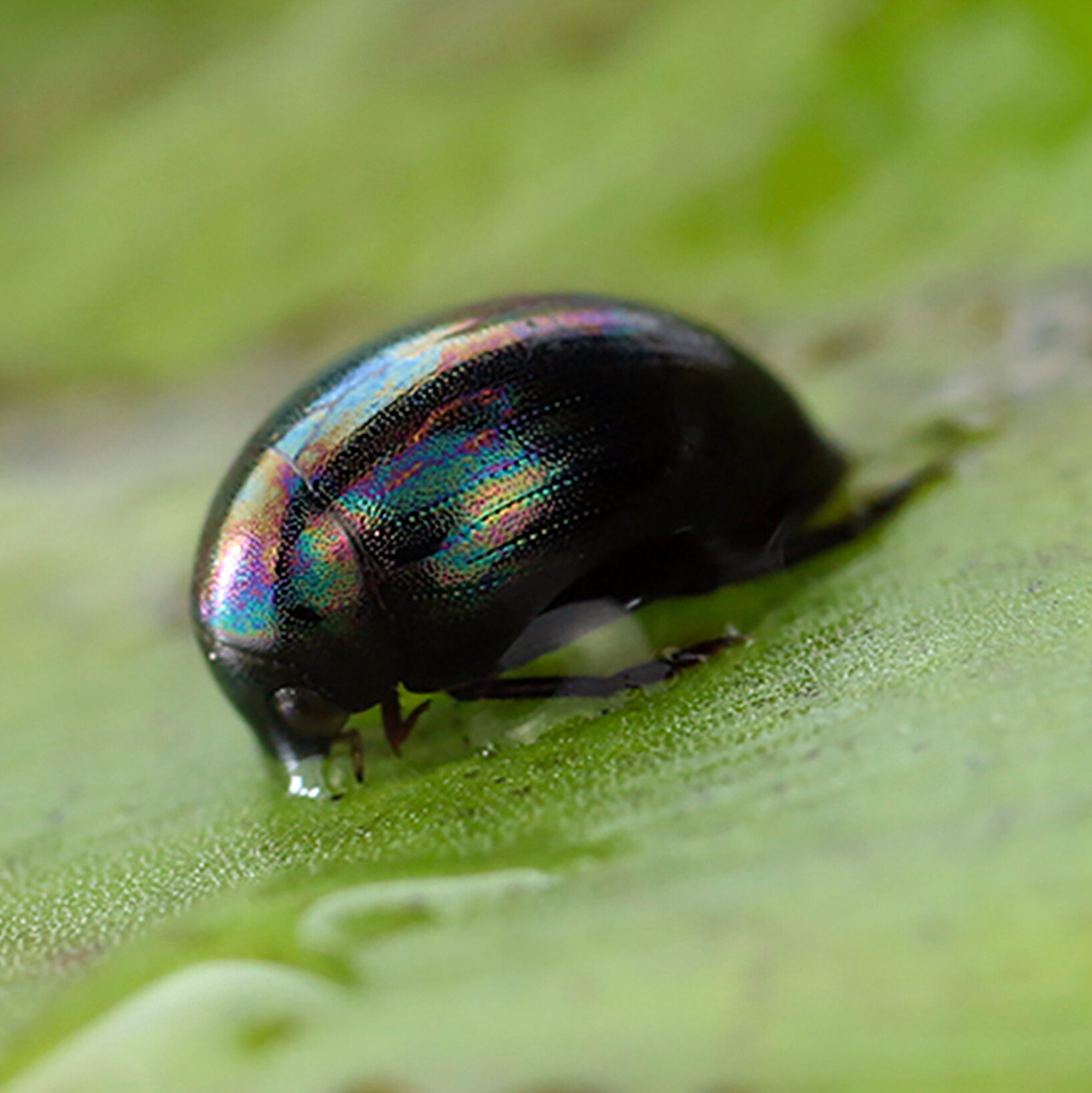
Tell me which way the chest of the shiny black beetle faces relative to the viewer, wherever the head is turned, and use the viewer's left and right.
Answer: facing the viewer and to the left of the viewer
